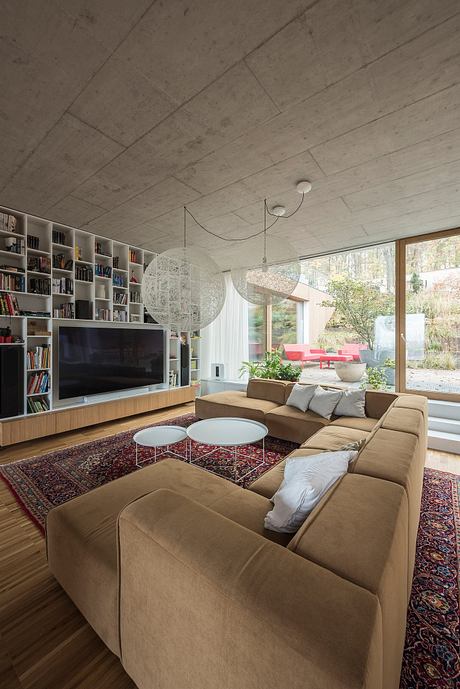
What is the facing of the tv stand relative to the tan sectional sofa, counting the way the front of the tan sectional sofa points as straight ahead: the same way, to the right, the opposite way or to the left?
the opposite way

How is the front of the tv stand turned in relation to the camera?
facing the viewer and to the right of the viewer

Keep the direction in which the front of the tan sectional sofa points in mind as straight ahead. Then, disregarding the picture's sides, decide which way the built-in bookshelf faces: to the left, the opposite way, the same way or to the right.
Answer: the opposite way

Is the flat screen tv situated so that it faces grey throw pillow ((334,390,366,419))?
yes

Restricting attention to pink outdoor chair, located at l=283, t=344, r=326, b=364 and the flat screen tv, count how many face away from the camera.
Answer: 0

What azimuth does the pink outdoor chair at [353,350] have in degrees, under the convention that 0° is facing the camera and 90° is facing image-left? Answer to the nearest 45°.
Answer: approximately 45°

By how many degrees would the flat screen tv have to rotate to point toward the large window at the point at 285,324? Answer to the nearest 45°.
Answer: approximately 45° to its left

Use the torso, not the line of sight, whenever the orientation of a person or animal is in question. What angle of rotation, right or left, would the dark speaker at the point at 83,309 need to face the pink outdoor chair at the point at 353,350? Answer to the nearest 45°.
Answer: approximately 45° to its left

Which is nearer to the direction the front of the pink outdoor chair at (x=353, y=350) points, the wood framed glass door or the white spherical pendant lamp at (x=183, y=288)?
the white spherical pendant lamp

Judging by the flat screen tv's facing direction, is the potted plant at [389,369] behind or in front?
in front

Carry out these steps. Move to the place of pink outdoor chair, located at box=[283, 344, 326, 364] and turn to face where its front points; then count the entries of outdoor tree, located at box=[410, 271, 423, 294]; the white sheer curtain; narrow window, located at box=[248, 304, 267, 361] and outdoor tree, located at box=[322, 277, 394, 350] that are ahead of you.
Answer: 2

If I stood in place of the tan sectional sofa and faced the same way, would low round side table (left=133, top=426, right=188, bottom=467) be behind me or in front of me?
in front

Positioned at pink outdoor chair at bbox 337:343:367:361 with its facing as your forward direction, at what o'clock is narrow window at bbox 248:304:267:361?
The narrow window is roughly at 2 o'clock from the pink outdoor chair.

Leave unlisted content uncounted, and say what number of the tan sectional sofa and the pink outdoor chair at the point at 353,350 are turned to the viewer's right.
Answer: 0

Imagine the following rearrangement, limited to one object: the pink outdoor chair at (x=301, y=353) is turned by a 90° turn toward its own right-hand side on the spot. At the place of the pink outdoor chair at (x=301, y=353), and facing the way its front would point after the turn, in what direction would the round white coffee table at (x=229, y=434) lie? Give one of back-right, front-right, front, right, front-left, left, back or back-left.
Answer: front-left
